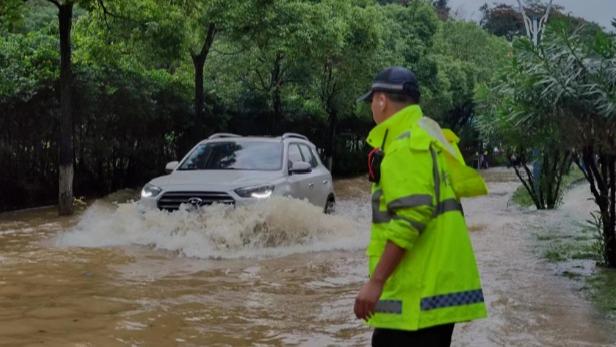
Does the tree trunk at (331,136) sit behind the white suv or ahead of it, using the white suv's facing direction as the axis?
behind

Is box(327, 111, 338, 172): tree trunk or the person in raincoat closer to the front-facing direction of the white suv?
the person in raincoat

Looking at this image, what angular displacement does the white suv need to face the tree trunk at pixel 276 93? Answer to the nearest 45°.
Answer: approximately 135° to its right

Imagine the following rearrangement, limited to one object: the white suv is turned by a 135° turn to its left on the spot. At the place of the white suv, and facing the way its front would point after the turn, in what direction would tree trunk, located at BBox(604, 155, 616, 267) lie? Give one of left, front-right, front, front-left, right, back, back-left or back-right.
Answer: front-right

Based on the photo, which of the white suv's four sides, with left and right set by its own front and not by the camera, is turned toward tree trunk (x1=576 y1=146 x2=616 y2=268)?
left

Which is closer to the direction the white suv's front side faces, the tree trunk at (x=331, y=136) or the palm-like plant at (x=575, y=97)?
the palm-like plant

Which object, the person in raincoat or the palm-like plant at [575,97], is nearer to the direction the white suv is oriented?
the person in raincoat

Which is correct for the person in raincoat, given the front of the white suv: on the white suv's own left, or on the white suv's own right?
on the white suv's own left

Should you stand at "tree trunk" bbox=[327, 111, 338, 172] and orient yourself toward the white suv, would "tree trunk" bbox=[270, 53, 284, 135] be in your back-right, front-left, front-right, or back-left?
front-right

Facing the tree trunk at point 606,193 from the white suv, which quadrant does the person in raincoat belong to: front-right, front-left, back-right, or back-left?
front-right
